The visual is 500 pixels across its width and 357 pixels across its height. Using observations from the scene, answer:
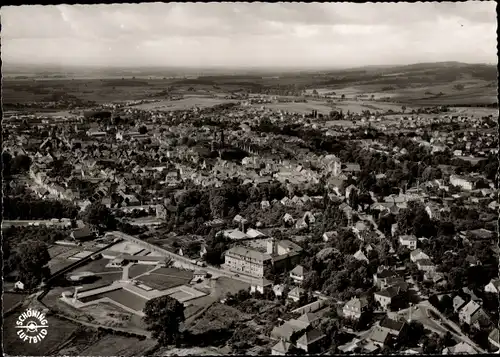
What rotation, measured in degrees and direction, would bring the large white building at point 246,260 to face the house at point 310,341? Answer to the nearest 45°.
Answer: approximately 45° to its left

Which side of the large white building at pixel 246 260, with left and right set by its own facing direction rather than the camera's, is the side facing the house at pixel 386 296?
left

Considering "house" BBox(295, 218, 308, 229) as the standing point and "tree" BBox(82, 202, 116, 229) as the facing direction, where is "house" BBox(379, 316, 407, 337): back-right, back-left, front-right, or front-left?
back-left

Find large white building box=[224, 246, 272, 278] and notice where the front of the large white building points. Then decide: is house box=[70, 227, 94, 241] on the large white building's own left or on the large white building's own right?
on the large white building's own right

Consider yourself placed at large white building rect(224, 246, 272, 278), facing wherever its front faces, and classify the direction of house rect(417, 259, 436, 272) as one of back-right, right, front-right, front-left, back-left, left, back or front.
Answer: back-left

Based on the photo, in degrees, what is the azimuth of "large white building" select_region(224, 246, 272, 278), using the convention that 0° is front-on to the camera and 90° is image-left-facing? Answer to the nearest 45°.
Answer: approximately 45°

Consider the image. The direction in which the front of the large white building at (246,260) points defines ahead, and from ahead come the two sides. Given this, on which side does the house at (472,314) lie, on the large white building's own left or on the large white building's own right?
on the large white building's own left
